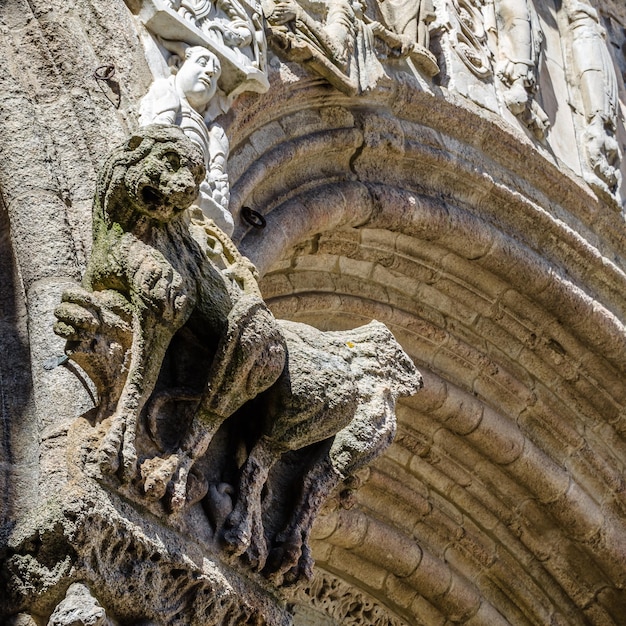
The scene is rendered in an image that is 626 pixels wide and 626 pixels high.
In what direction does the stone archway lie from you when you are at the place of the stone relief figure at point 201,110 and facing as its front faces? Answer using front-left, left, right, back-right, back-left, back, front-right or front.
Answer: left

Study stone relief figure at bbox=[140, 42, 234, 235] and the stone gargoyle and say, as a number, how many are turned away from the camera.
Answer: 0

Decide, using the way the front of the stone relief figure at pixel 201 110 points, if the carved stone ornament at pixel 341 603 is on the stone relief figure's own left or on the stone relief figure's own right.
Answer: on the stone relief figure's own left

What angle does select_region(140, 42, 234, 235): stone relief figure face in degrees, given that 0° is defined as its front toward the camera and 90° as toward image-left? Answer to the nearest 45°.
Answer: approximately 315°
